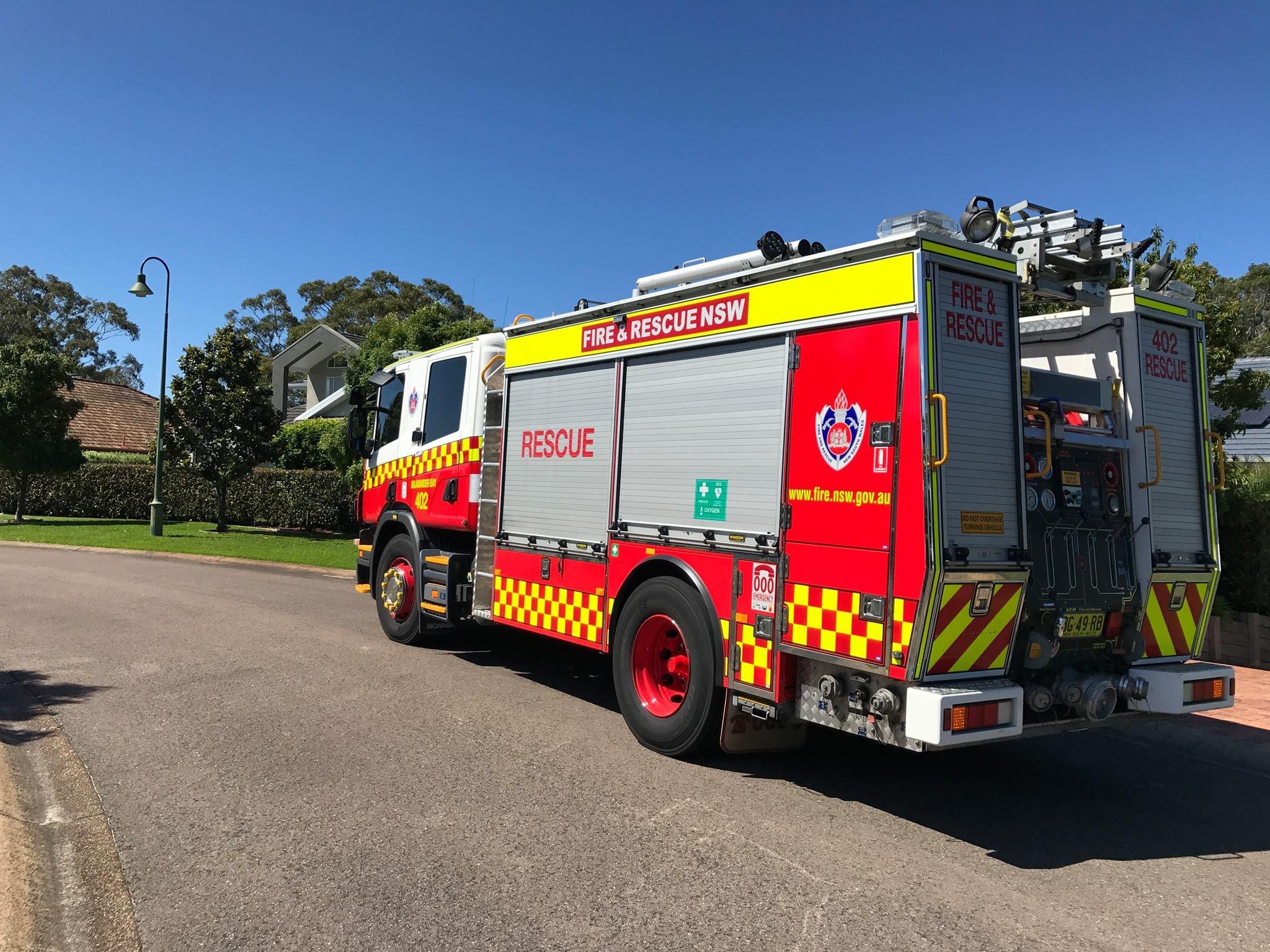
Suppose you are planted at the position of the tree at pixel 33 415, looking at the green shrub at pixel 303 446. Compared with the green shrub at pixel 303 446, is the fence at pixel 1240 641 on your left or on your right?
right

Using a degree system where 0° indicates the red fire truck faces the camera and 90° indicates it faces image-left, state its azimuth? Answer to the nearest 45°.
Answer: approximately 135°

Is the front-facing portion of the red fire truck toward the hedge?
yes

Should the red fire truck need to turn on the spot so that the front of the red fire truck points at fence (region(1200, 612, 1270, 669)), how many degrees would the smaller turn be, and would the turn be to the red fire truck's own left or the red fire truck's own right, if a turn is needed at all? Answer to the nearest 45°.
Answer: approximately 90° to the red fire truck's own right

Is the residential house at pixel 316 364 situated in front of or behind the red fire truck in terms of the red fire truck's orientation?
in front

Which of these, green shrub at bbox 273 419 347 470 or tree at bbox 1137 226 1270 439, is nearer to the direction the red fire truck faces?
the green shrub

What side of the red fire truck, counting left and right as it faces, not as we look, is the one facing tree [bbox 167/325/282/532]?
front

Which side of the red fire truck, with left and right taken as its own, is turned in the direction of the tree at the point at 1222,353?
right

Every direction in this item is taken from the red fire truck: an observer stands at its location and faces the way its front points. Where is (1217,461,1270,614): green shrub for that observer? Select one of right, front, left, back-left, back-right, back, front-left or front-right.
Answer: right

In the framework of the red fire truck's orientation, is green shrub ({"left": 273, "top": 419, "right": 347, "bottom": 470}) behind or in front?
in front
